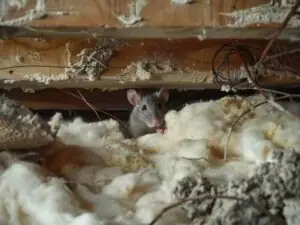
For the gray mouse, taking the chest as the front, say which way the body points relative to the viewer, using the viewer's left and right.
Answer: facing the viewer and to the right of the viewer

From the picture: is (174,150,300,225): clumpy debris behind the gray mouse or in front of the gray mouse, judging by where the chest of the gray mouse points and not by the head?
in front

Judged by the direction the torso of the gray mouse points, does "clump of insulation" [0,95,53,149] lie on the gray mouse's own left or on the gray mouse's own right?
on the gray mouse's own right
